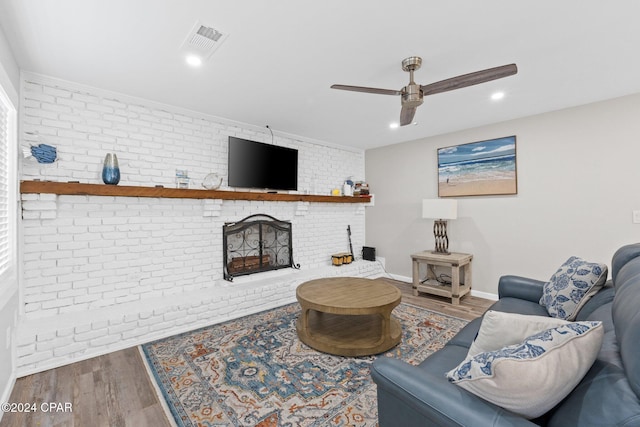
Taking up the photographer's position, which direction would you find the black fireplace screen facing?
facing the viewer and to the right of the viewer

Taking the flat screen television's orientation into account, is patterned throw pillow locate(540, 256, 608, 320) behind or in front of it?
in front

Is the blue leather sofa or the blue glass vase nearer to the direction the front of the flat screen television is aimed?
the blue leather sofa

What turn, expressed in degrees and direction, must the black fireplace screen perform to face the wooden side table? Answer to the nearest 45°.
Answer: approximately 45° to its left

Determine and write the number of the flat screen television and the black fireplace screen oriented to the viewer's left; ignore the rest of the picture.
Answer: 0

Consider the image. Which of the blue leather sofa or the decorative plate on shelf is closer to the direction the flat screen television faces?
the blue leather sofa

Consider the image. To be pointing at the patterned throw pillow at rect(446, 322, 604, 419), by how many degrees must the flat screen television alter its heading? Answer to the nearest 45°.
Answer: approximately 45° to its right

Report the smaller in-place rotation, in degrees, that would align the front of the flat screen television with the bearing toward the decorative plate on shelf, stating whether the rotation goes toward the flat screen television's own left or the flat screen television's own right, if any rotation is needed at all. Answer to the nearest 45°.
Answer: approximately 90° to the flat screen television's own right

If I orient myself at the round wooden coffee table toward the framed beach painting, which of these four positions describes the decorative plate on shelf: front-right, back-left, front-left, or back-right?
back-left

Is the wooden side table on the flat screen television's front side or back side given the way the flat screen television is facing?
on the front side

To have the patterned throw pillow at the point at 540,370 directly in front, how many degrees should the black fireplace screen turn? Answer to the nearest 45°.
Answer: approximately 45° to its right

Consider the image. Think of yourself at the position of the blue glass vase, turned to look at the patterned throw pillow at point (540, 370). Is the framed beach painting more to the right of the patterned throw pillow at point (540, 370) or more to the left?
left

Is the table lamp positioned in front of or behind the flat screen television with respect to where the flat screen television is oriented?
in front

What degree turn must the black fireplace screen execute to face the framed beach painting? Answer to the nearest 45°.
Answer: approximately 45° to its left
